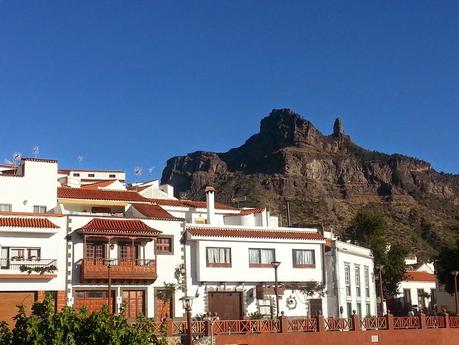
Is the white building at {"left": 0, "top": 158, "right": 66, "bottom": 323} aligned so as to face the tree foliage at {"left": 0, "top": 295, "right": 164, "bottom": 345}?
yes

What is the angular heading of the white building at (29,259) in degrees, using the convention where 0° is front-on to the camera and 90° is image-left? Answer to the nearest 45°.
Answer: approximately 0°
